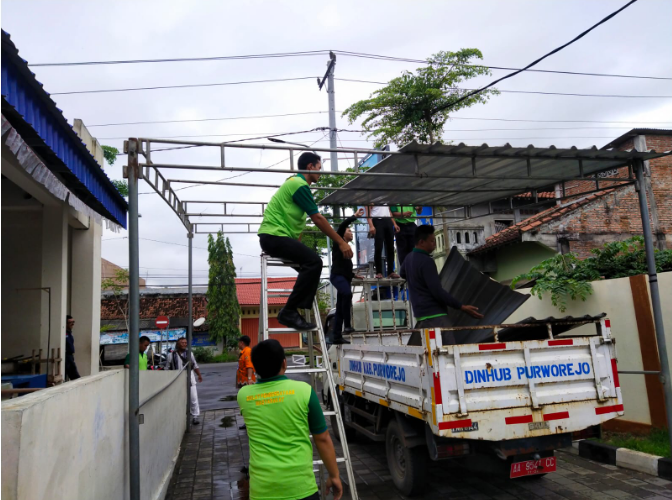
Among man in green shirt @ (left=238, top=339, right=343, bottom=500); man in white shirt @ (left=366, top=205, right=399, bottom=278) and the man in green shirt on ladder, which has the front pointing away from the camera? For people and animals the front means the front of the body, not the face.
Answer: the man in green shirt

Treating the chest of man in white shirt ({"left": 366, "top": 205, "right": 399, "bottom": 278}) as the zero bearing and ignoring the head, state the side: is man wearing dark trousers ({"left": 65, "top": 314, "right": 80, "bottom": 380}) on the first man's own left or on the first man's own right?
on the first man's own right

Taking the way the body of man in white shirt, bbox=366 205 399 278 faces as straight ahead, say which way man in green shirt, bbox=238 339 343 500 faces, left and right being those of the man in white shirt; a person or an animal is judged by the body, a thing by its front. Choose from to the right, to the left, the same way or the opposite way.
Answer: the opposite way

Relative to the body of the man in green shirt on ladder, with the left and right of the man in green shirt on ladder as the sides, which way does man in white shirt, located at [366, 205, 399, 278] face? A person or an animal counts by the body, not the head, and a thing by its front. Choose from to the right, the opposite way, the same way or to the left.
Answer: to the right

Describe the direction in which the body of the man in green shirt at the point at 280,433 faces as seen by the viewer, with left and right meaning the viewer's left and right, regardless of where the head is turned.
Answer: facing away from the viewer

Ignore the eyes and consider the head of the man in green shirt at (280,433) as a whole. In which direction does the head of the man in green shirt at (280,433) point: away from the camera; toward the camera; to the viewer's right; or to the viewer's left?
away from the camera

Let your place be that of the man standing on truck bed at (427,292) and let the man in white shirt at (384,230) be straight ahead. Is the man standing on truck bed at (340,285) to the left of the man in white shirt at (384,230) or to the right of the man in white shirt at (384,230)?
left

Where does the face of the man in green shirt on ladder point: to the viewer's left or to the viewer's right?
to the viewer's right

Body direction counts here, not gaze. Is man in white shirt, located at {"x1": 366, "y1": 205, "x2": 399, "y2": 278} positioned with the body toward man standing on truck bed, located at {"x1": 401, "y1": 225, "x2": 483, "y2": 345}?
yes

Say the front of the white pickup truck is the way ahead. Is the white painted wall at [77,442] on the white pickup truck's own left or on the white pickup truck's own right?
on the white pickup truck's own left

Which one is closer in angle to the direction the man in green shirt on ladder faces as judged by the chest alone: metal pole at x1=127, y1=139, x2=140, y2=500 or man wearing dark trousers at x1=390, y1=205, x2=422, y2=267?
the man wearing dark trousers

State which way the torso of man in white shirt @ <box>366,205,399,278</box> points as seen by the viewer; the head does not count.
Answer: toward the camera
